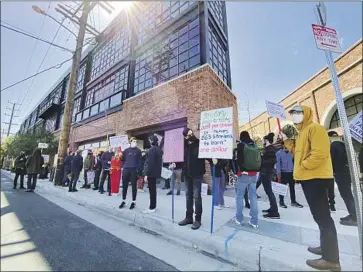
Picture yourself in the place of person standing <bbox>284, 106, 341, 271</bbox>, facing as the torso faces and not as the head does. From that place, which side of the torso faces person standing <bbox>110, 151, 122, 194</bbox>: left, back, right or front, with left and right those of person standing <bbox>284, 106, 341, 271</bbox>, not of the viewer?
front

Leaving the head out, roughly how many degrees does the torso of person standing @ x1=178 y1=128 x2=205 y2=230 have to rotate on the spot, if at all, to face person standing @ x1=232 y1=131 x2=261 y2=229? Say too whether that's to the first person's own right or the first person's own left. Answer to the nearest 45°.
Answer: approximately 135° to the first person's own left

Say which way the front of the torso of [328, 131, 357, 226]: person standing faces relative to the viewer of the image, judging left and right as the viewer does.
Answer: facing to the left of the viewer

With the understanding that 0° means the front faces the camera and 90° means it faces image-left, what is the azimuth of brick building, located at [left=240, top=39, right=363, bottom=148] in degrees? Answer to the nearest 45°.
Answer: approximately 45°

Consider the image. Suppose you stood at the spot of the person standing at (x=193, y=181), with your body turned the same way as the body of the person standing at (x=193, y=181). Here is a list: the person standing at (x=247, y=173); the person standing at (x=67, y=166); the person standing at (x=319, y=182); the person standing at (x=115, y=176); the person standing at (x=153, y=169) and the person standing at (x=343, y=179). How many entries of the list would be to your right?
3

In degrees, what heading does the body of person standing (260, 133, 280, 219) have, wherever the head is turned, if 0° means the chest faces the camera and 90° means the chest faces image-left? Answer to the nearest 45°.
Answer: approximately 90°

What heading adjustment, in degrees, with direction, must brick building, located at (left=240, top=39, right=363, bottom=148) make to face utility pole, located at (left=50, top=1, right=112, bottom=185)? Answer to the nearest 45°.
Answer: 0° — it already faces it

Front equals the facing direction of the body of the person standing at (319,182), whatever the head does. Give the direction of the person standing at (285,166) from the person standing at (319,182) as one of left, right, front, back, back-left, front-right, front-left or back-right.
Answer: right
